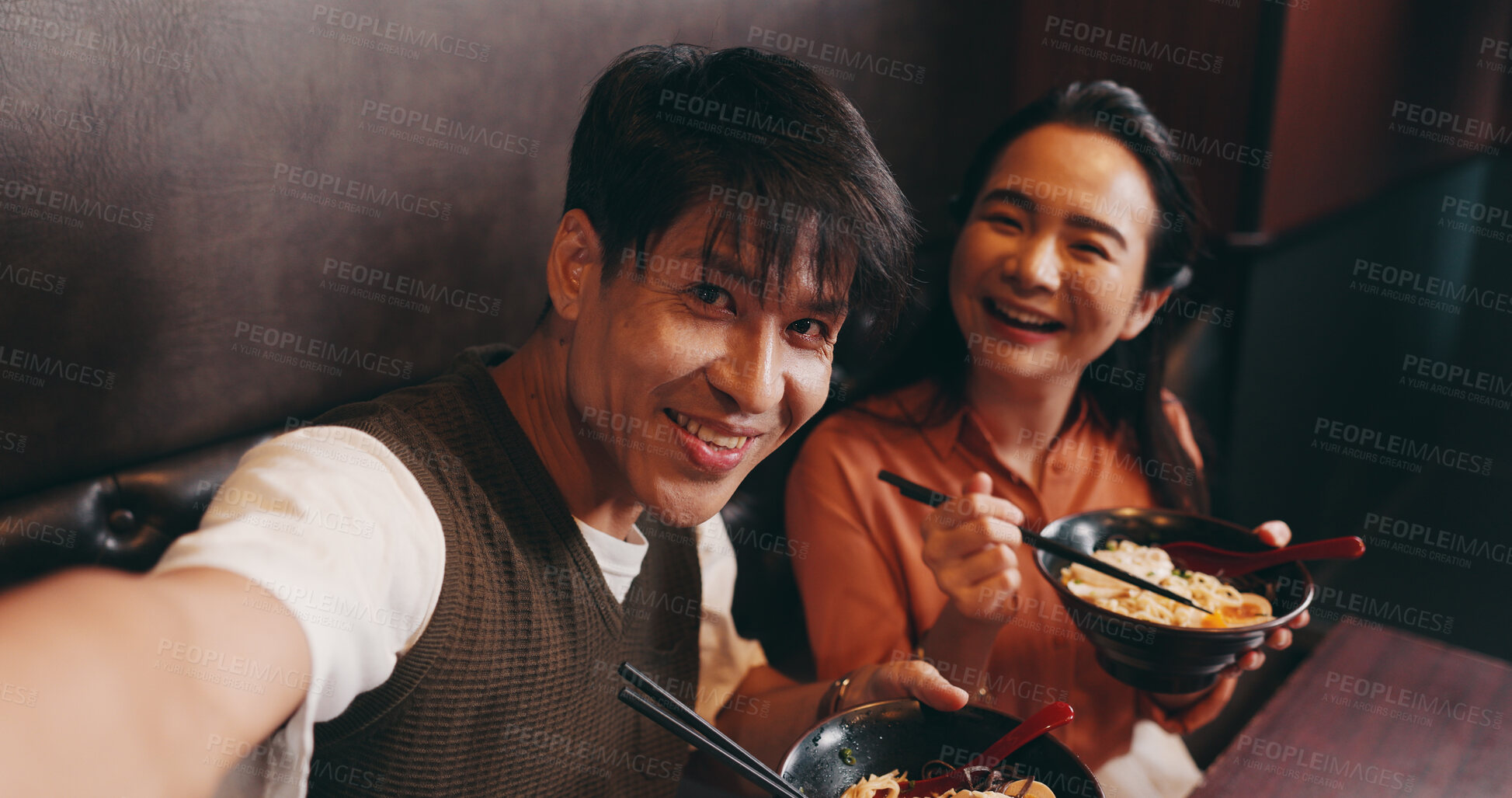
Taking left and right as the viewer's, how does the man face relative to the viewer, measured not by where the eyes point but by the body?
facing the viewer and to the right of the viewer

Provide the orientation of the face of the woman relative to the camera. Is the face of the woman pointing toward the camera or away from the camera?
toward the camera

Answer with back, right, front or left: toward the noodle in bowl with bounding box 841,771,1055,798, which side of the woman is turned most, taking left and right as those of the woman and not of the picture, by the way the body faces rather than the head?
front

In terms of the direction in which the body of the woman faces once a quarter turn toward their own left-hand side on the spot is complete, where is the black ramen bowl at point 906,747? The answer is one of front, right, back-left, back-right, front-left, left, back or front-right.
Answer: right

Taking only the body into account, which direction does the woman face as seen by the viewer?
toward the camera

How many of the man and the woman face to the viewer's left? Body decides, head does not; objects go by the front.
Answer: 0

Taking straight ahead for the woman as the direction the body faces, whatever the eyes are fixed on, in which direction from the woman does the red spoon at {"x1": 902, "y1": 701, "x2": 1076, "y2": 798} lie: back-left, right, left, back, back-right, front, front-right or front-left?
front

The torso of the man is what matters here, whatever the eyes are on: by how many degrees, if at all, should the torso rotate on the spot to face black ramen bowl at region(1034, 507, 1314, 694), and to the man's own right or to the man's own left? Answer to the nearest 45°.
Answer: approximately 45° to the man's own left
